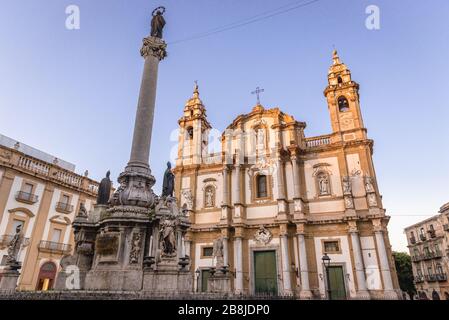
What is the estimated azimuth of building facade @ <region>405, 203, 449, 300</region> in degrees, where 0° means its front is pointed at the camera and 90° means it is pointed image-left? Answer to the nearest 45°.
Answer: approximately 45°

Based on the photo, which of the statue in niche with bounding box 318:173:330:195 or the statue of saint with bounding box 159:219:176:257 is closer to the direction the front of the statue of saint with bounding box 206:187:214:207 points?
the statue of saint

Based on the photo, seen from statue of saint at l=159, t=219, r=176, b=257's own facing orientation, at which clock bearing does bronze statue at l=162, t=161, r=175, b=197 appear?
The bronze statue is roughly at 6 o'clock from the statue of saint.

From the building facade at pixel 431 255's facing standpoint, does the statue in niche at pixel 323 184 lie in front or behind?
in front

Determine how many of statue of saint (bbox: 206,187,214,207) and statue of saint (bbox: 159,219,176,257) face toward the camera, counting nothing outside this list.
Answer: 2

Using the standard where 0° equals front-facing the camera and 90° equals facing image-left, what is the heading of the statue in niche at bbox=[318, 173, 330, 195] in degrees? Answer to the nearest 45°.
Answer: approximately 0°

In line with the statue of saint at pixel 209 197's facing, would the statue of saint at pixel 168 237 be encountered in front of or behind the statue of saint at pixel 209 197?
in front
